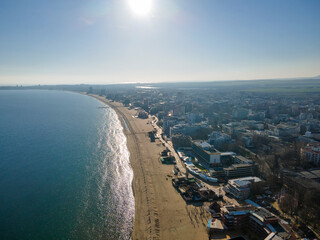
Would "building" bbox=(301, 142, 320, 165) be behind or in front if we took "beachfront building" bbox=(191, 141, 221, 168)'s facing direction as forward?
behind

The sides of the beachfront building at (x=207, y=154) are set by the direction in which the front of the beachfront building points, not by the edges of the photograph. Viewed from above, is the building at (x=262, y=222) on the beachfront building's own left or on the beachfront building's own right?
on the beachfront building's own left

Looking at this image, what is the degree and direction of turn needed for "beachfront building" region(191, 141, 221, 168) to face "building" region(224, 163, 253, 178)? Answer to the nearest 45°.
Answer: approximately 90° to its left

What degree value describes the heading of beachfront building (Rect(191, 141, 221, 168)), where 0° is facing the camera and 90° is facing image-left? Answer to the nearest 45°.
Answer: approximately 45°

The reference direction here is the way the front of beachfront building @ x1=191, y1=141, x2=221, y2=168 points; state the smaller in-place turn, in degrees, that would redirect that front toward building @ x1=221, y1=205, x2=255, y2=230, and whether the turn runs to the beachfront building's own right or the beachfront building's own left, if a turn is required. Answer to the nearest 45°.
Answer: approximately 45° to the beachfront building's own left

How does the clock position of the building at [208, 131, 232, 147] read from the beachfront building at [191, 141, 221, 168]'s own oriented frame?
The building is roughly at 5 o'clock from the beachfront building.

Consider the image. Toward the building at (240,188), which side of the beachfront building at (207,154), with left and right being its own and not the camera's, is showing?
left
